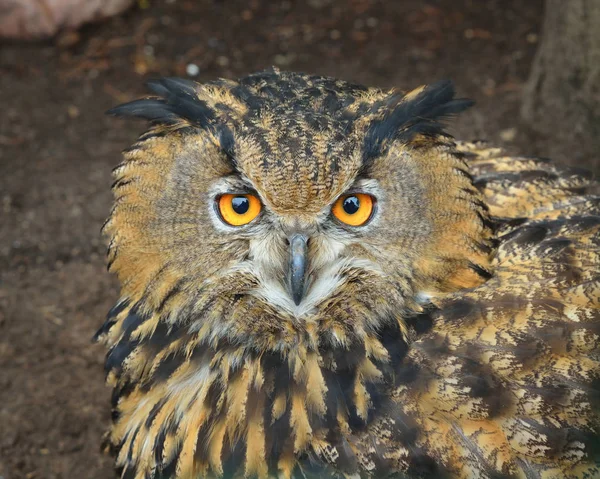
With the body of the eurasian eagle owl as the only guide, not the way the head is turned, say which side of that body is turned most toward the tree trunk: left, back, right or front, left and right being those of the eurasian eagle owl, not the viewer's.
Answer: back

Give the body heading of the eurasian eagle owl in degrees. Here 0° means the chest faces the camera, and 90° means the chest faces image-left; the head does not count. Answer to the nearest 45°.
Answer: approximately 45°
